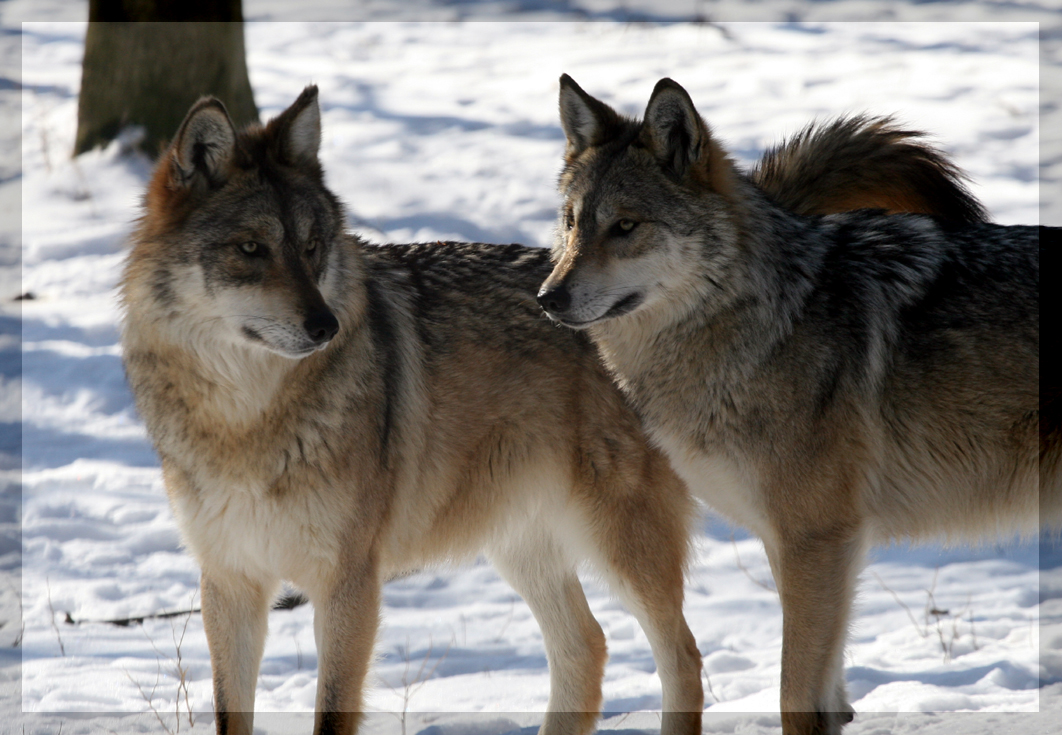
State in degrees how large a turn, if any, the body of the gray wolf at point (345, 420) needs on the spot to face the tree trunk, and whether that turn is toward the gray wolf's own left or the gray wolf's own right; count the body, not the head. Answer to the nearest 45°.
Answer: approximately 135° to the gray wolf's own right

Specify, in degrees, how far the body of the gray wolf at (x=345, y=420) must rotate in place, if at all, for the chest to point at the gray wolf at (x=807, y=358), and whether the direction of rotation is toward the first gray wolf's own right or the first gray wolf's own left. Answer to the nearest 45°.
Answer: approximately 135° to the first gray wolf's own left

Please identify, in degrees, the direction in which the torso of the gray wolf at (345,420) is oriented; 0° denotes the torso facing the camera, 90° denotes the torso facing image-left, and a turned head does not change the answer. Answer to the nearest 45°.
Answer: approximately 45°

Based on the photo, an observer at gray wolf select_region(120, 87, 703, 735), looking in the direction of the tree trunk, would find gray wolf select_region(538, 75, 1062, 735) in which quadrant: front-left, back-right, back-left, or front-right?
back-right

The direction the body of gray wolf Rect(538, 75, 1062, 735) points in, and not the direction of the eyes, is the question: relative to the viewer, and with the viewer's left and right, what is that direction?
facing to the left of the viewer

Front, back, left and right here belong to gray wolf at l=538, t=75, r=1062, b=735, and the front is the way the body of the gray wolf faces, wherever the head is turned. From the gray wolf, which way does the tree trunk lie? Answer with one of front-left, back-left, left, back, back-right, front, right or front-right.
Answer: front-right
